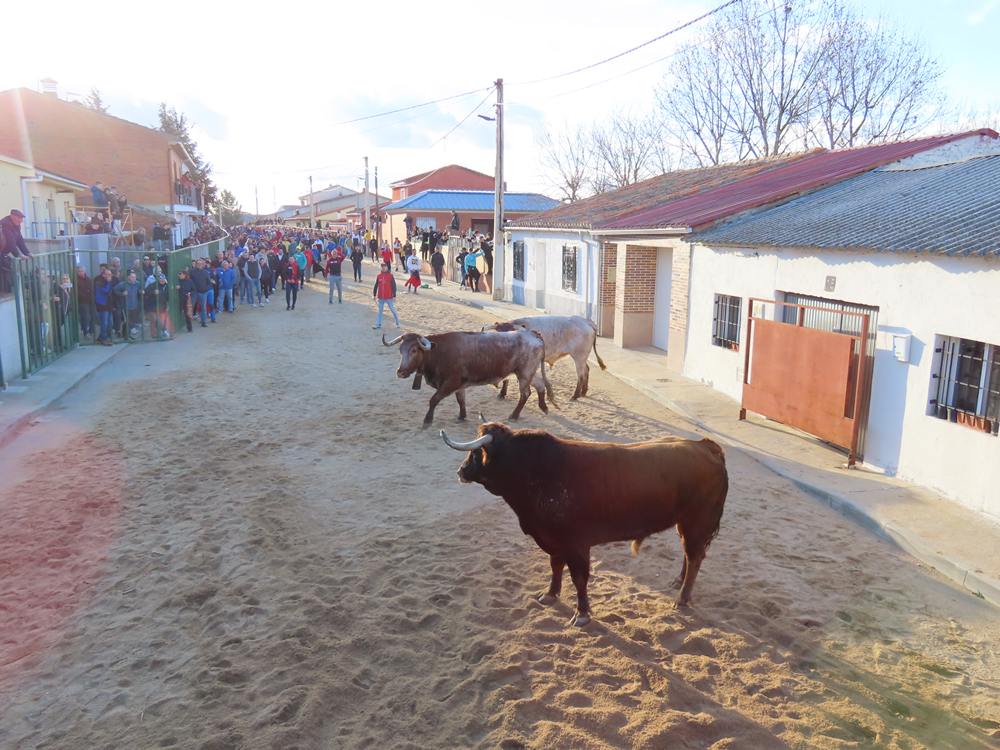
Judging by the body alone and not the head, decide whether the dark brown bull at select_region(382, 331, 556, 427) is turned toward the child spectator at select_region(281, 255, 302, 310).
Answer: no

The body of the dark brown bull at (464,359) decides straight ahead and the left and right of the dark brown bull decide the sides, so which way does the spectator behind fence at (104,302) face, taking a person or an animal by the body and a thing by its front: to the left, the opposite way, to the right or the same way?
the opposite way

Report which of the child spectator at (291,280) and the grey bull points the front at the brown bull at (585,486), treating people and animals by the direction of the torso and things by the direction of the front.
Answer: the child spectator

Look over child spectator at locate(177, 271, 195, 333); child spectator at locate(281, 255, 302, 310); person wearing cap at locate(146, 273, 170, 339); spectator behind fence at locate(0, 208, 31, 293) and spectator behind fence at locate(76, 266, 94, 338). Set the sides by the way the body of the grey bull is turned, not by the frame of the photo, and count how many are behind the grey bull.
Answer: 0

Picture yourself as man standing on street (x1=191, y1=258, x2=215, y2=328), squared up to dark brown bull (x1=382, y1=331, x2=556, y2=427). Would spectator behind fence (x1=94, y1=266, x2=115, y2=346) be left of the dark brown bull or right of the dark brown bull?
right

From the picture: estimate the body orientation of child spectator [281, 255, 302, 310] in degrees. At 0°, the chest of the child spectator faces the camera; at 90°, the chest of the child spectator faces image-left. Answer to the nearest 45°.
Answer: approximately 0°

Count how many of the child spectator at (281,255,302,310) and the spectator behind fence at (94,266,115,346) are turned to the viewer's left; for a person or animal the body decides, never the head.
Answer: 0

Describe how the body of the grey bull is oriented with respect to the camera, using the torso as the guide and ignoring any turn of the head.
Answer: to the viewer's left

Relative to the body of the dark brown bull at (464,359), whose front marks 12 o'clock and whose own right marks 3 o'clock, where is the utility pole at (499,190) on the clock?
The utility pole is roughly at 3 o'clock from the dark brown bull.

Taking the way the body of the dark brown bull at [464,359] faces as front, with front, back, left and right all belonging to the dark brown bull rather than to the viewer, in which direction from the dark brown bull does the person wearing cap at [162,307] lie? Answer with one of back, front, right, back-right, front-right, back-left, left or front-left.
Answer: front-right

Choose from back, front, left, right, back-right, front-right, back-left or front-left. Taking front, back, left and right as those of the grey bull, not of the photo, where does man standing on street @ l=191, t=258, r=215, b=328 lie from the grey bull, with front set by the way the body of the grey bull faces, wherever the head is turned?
front-right

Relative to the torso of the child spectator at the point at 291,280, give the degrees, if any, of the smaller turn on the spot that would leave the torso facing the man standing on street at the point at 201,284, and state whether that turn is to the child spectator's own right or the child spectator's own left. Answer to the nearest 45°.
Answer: approximately 45° to the child spectator's own right

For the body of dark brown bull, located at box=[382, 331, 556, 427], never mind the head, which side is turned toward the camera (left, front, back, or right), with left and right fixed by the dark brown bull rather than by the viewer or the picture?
left

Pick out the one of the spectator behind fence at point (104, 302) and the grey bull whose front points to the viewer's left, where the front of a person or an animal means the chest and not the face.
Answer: the grey bull

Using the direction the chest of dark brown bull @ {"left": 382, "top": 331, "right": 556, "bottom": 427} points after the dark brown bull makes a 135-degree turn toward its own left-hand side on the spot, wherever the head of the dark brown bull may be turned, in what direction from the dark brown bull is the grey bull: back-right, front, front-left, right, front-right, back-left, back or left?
left
